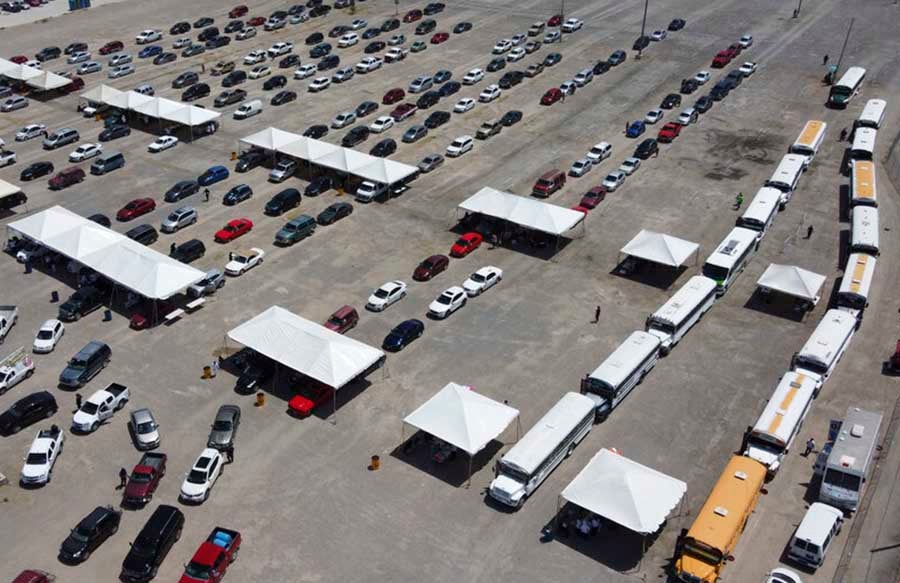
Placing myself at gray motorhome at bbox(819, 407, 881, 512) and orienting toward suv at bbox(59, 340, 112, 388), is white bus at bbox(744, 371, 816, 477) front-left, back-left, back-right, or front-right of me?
front-right

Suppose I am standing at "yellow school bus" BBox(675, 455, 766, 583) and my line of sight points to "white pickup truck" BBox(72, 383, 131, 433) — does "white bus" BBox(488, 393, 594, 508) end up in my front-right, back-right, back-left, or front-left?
front-right

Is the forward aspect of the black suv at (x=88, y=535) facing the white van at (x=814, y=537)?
no

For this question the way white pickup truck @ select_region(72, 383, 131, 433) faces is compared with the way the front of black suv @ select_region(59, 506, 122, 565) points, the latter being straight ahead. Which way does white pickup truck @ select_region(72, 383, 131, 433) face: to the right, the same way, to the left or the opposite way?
the same way

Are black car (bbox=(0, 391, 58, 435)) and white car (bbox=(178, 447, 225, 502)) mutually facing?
no

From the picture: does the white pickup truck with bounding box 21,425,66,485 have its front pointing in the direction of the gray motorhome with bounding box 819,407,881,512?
no

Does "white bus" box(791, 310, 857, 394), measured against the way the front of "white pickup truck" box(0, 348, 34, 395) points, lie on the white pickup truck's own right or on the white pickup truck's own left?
on the white pickup truck's own left

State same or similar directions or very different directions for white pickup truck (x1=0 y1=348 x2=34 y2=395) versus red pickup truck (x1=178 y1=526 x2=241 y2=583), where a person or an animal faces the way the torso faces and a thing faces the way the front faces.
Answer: same or similar directions

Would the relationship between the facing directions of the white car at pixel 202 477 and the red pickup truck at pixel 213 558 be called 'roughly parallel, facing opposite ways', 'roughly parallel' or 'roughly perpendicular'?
roughly parallel

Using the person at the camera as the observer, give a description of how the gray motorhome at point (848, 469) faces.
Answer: facing the viewer and to the left of the viewer

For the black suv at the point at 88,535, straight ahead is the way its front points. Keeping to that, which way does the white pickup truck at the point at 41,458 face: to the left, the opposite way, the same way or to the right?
the same way

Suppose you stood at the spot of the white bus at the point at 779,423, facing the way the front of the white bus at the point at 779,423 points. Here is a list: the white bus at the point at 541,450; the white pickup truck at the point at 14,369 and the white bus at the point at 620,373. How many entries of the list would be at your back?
0

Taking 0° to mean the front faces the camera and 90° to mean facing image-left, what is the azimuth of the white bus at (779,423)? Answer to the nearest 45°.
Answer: approximately 45°

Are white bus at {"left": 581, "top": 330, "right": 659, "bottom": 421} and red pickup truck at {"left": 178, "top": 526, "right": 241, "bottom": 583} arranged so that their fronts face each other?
no
